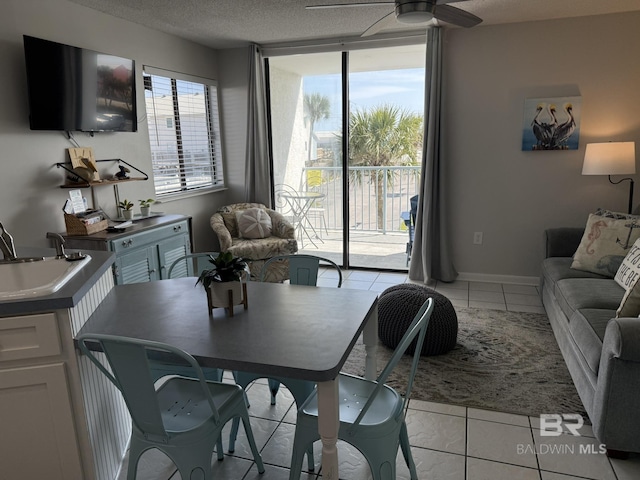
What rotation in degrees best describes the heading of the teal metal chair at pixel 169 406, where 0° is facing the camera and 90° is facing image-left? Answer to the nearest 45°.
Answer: approximately 225°

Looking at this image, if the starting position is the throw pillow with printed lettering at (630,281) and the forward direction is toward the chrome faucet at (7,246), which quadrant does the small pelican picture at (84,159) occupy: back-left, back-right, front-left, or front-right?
front-right

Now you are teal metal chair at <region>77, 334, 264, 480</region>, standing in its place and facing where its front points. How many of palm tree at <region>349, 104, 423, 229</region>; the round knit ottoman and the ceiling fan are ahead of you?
3

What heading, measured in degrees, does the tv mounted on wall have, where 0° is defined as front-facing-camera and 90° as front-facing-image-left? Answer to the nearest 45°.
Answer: approximately 315°

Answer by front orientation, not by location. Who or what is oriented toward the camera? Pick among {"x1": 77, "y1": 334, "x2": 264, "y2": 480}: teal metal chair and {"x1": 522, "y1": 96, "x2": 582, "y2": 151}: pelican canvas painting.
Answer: the pelican canvas painting

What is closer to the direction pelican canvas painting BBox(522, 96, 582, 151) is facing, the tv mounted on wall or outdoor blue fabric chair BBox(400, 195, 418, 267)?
the tv mounted on wall

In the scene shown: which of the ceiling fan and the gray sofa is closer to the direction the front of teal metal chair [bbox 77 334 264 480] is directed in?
the ceiling fan

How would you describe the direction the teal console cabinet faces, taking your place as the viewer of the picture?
facing the viewer and to the right of the viewer

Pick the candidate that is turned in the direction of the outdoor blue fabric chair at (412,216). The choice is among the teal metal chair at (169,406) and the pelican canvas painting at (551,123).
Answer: the teal metal chair

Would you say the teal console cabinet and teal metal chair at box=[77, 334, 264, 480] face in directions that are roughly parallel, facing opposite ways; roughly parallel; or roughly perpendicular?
roughly perpendicular

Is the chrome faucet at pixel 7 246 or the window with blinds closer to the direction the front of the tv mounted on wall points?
the chrome faucet

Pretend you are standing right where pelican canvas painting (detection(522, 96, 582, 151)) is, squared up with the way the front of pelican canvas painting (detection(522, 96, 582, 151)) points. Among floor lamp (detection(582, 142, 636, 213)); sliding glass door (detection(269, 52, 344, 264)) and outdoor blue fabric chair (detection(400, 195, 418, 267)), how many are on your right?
2

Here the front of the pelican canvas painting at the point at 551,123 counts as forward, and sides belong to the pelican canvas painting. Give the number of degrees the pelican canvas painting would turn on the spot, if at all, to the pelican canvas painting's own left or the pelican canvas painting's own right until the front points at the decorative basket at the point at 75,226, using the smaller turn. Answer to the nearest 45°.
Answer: approximately 45° to the pelican canvas painting's own right

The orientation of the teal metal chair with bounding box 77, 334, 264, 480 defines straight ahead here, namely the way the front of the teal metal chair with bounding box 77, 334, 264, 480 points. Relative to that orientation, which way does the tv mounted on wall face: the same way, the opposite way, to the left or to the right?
to the right

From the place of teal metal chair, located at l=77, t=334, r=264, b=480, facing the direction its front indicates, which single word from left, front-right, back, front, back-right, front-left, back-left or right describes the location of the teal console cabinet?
front-left

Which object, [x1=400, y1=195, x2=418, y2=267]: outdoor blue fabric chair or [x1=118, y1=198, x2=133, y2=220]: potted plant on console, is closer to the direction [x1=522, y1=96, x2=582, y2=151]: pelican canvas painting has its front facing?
the potted plant on console

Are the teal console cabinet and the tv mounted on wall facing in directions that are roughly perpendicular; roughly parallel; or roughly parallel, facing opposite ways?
roughly parallel
